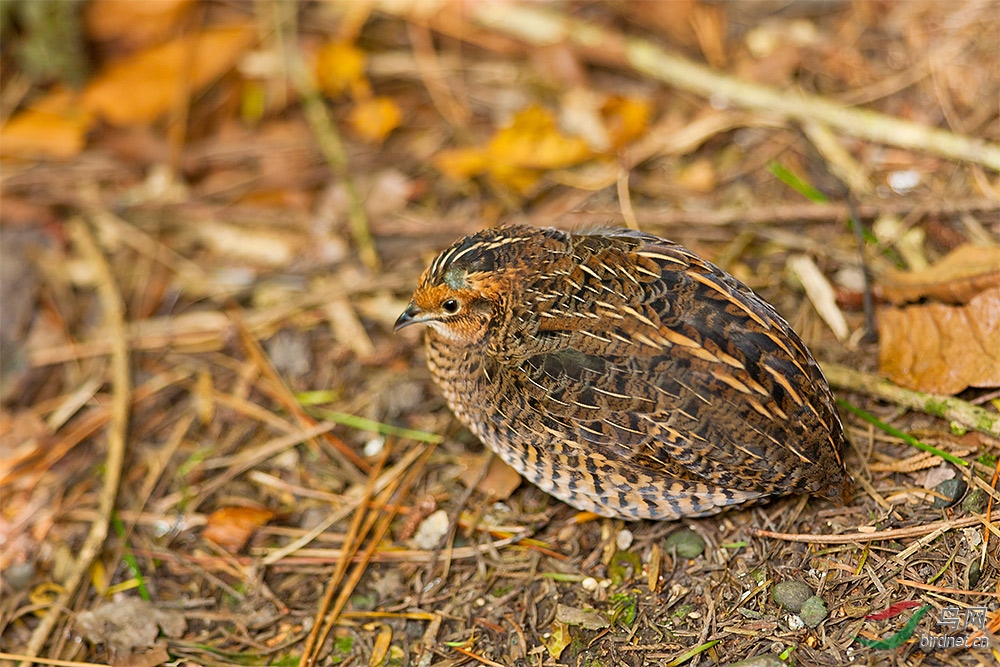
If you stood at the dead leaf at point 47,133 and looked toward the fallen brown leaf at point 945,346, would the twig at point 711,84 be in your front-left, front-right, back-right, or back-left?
front-left

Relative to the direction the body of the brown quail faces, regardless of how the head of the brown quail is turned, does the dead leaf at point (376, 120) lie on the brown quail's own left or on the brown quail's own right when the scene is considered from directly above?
on the brown quail's own right

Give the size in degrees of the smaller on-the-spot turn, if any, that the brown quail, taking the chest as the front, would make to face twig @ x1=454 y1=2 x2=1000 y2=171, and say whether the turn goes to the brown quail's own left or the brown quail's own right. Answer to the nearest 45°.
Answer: approximately 90° to the brown quail's own right

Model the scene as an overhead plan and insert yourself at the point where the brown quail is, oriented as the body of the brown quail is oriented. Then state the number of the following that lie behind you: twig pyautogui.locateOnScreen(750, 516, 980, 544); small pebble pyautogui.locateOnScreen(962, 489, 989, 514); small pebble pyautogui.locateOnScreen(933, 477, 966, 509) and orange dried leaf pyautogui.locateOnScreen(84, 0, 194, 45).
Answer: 3

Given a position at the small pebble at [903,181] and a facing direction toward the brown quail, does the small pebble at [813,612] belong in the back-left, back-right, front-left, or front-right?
front-left

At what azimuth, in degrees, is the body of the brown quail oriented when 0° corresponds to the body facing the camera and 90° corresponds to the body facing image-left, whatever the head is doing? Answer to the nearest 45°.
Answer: approximately 90°

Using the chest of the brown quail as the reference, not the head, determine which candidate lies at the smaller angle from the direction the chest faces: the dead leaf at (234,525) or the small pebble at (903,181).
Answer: the dead leaf

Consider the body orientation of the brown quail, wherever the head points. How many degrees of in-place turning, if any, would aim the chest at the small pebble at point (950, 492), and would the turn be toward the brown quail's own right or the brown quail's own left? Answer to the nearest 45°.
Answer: approximately 180°

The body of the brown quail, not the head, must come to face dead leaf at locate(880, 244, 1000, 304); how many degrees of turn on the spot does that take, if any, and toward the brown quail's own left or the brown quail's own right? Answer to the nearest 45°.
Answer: approximately 135° to the brown quail's own right

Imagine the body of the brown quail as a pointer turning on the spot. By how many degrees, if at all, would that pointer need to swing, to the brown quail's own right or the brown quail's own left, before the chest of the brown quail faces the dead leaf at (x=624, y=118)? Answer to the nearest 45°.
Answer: approximately 90° to the brown quail's own right

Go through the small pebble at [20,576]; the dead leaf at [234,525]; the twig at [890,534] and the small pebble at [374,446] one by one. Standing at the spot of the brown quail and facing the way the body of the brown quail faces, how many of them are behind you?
1

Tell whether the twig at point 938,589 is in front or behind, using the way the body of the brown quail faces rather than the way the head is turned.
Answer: behind

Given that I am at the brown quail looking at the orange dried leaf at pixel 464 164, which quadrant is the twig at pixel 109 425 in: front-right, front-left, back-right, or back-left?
front-left

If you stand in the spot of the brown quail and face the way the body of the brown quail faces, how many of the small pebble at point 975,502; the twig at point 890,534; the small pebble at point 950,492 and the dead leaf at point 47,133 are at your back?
3

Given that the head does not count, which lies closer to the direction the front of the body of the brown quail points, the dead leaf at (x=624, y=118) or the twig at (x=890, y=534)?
the dead leaf
